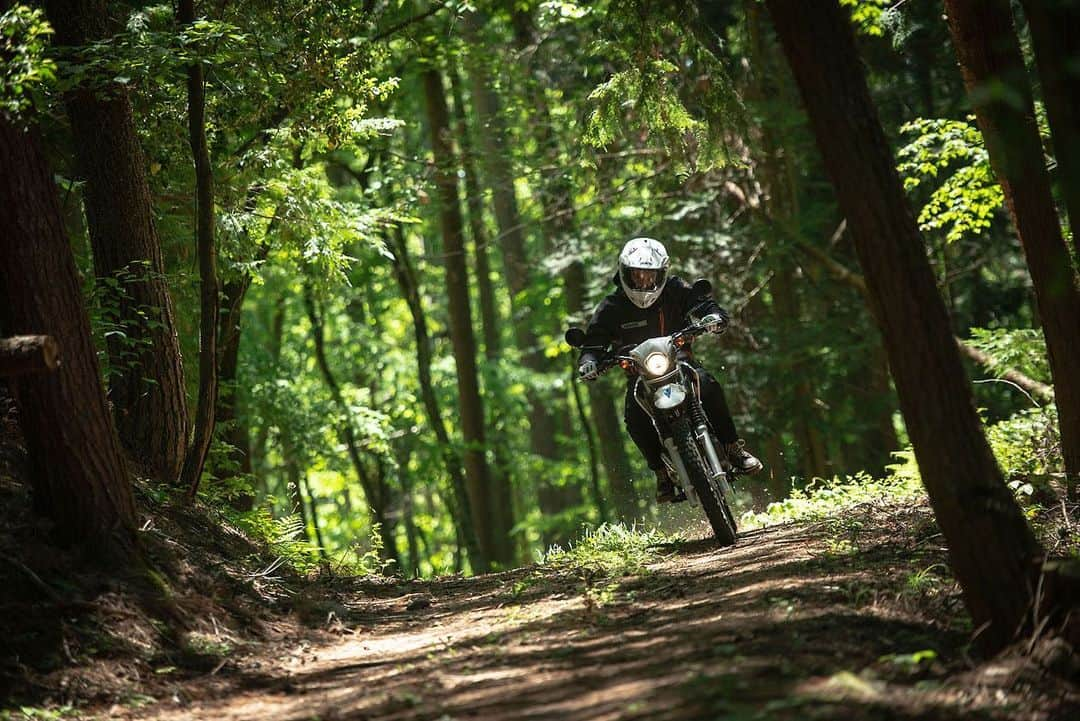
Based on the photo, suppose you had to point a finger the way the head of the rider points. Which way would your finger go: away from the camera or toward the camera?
toward the camera

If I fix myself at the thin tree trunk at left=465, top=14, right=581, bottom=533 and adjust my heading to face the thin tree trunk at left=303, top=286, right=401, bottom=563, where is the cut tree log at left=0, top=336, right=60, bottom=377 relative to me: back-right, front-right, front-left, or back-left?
front-left

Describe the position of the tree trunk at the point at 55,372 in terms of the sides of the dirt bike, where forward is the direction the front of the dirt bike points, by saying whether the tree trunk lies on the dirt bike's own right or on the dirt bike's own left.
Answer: on the dirt bike's own right

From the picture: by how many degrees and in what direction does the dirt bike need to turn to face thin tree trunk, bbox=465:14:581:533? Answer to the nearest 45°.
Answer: approximately 180°

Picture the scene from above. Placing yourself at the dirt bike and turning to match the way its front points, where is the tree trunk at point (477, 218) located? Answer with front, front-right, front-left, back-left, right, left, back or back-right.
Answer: back

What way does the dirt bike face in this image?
toward the camera

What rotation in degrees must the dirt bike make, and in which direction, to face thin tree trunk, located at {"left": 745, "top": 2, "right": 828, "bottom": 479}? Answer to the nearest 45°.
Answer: approximately 180°

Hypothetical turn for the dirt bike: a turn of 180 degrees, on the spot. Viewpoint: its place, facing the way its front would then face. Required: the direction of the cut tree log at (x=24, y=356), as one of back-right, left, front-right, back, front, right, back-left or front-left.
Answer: back-left

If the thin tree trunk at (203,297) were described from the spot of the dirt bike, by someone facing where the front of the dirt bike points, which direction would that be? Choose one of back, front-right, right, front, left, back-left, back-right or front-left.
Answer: right

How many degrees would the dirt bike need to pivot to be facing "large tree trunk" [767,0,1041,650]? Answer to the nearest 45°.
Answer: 0° — it already faces it

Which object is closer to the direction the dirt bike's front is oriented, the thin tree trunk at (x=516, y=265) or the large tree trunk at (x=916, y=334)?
the large tree trunk

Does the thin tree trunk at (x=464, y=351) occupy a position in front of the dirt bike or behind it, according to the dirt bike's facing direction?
behind

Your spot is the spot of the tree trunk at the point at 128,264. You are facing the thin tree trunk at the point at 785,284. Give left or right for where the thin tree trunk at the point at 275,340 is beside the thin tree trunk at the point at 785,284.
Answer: left

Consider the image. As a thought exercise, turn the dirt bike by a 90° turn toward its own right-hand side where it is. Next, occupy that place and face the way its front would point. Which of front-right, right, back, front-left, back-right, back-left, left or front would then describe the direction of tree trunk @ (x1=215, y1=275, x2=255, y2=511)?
front-right
